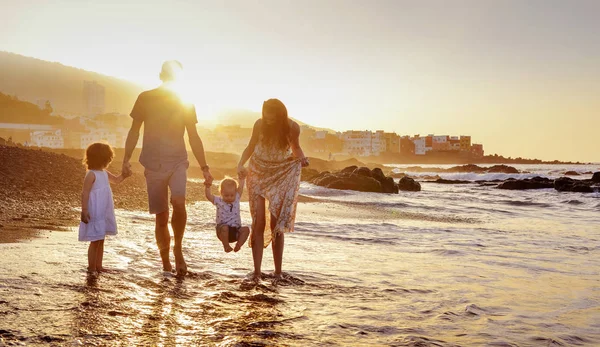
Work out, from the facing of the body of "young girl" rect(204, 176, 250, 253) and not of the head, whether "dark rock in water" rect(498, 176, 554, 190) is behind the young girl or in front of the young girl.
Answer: behind

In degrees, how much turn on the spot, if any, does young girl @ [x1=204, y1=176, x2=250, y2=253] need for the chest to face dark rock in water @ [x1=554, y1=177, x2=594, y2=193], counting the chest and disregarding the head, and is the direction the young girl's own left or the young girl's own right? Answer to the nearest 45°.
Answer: approximately 135° to the young girl's own left

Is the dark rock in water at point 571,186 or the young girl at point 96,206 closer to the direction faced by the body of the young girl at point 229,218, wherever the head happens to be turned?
the young girl
